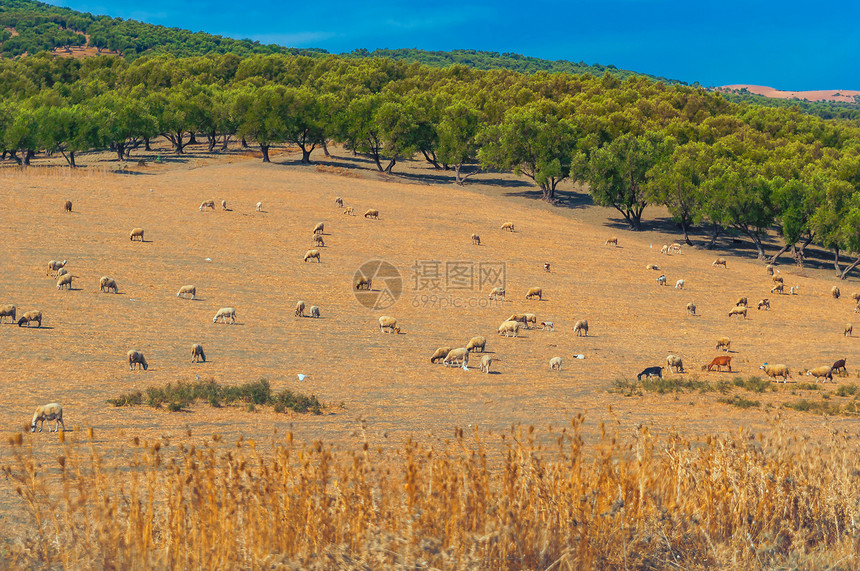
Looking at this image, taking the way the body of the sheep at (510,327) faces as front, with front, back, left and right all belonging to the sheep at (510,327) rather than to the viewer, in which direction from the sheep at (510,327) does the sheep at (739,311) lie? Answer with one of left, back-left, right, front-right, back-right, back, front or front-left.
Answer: back-right

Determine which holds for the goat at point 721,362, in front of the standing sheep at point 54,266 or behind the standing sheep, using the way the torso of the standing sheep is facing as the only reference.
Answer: behind

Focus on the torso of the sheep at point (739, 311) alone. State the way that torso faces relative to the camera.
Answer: to the viewer's left

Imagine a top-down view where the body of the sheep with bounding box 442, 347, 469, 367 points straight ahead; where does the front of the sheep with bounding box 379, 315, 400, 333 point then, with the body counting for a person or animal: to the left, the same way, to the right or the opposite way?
the opposite way

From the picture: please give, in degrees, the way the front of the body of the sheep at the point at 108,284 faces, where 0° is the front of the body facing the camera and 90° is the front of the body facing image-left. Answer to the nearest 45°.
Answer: approximately 270°

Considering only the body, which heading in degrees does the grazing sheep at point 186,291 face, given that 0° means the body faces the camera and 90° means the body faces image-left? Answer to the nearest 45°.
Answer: approximately 90°

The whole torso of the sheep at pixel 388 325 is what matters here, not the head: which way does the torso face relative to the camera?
to the viewer's right

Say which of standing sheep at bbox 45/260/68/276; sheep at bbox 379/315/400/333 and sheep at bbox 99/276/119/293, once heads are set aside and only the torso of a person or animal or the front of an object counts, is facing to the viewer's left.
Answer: the standing sheep

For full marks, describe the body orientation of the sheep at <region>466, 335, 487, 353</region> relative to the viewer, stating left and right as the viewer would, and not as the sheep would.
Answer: facing to the left of the viewer

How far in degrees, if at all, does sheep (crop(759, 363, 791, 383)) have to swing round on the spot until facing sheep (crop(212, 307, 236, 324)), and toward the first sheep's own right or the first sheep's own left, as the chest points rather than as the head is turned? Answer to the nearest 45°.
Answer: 0° — it already faces it

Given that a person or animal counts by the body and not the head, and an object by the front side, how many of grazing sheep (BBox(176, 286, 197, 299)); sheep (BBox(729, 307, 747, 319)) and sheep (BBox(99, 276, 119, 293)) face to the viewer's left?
2

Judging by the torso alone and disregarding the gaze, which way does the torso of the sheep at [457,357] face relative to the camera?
to the viewer's left

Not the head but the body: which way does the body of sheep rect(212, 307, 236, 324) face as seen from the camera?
to the viewer's left

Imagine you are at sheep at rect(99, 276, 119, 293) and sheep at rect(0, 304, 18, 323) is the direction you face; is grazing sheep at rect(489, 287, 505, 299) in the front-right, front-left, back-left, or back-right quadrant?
back-left

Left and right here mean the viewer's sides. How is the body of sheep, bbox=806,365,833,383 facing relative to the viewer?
facing to the left of the viewer
